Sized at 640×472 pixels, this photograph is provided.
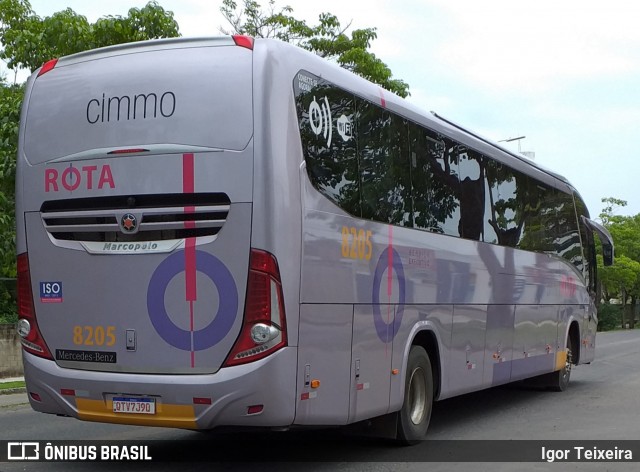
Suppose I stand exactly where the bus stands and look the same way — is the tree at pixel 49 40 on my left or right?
on my left

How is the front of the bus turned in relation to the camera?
facing away from the viewer and to the right of the viewer
